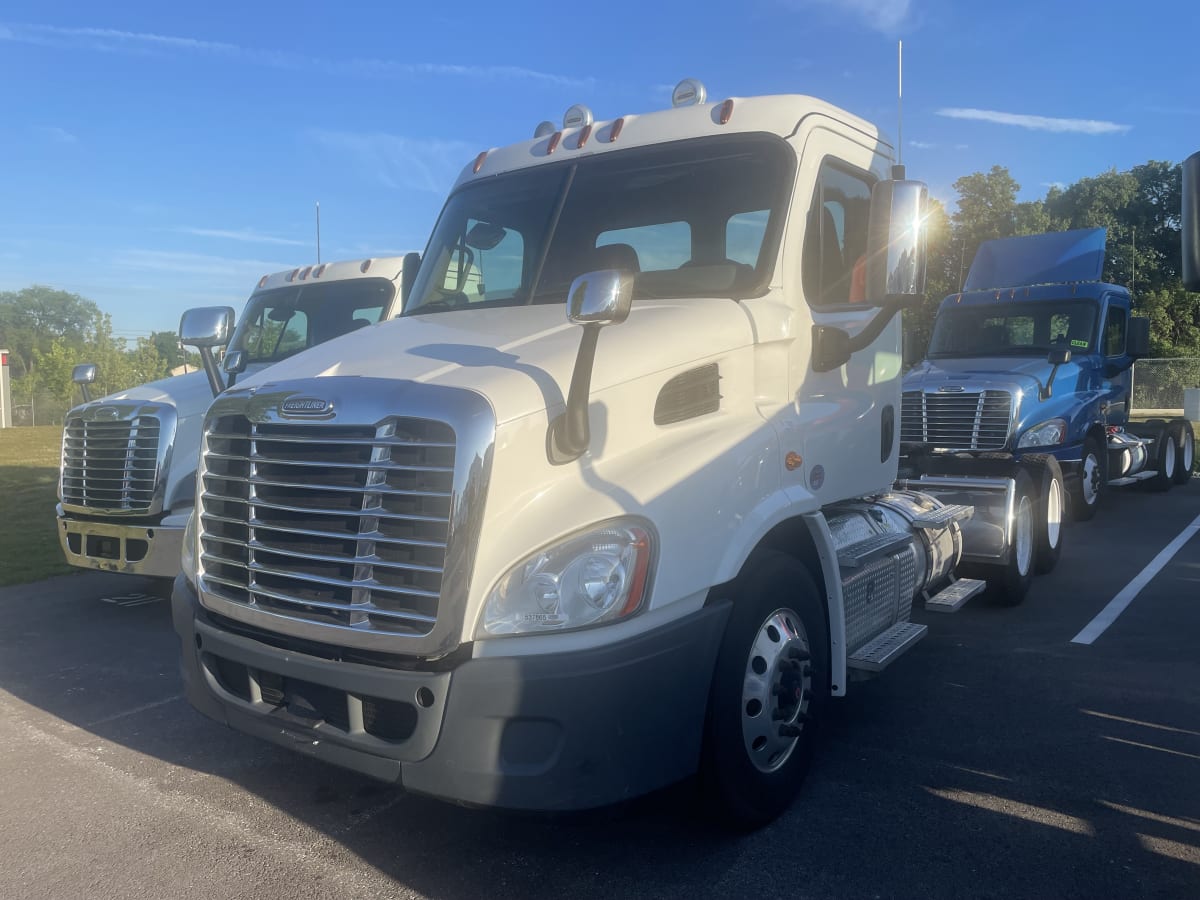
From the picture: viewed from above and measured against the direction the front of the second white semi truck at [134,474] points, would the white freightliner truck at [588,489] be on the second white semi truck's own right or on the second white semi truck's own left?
on the second white semi truck's own left

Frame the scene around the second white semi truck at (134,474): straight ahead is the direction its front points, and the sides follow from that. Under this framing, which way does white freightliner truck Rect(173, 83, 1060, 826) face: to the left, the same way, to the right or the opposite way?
the same way

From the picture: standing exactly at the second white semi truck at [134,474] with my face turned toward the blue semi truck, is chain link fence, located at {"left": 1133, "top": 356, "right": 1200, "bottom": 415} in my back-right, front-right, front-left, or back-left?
front-left

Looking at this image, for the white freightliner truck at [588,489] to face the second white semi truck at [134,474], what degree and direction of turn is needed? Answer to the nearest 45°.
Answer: approximately 90° to its right

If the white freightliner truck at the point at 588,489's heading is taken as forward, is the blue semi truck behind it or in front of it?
behind

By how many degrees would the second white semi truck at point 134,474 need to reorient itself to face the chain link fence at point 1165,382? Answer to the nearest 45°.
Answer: approximately 180°

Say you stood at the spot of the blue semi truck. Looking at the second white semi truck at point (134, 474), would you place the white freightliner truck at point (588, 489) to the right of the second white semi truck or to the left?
left

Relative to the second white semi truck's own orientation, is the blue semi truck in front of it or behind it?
behind

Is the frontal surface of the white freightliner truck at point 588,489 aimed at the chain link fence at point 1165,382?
no

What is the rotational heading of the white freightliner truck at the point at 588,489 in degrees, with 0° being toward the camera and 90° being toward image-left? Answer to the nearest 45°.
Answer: approximately 45°

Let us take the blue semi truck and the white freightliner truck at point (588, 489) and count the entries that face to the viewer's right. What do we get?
0

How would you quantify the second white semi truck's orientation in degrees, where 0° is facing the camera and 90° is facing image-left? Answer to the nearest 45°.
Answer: approximately 45°

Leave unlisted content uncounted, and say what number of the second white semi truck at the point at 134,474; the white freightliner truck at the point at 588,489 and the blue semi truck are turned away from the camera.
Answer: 0

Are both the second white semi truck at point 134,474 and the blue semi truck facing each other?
no
